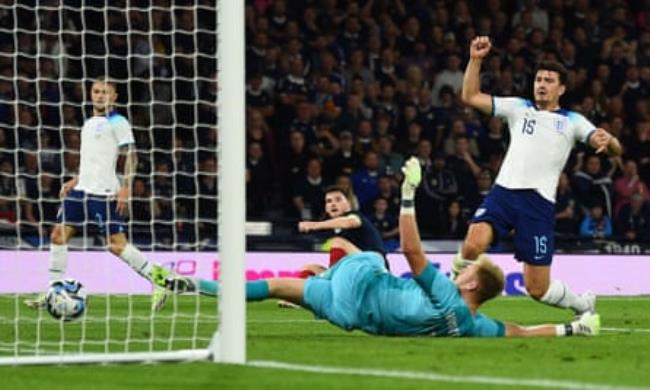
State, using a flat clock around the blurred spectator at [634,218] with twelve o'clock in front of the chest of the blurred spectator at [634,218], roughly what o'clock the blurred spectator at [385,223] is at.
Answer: the blurred spectator at [385,223] is roughly at 2 o'clock from the blurred spectator at [634,218].

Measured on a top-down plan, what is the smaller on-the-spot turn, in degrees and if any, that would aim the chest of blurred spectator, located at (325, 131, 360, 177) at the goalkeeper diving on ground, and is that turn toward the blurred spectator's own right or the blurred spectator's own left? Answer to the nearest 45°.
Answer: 0° — they already face them

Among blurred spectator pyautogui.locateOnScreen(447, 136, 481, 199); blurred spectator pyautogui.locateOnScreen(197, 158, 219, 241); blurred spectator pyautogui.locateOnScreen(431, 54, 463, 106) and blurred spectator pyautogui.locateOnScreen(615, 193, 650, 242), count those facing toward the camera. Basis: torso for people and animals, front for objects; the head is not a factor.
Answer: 4

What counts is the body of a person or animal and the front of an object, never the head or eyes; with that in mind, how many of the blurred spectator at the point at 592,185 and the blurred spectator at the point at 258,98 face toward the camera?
2

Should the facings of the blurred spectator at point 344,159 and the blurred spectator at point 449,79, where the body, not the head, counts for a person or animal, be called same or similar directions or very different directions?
same or similar directions

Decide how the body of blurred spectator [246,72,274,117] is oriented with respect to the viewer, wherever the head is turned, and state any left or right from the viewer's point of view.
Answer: facing the viewer

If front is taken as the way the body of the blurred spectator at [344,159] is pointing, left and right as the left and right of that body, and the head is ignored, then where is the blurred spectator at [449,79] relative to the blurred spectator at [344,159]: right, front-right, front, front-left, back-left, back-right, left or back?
back-left

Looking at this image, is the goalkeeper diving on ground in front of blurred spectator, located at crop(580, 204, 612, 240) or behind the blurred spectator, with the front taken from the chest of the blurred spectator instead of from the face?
in front

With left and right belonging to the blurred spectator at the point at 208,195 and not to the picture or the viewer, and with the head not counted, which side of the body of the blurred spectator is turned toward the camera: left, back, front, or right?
front
